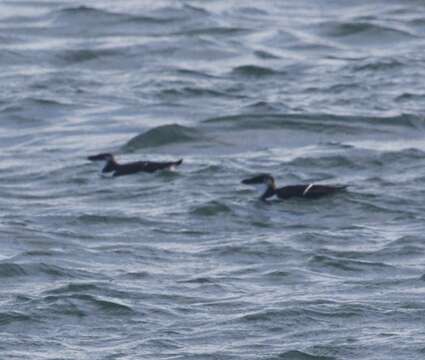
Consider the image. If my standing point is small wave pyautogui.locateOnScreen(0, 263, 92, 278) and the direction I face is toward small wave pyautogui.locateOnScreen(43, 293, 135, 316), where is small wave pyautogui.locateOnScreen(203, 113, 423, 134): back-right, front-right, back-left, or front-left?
back-left

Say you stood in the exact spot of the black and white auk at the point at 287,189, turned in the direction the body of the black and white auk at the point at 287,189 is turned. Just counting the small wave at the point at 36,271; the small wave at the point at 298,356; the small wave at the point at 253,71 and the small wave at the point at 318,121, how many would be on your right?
2

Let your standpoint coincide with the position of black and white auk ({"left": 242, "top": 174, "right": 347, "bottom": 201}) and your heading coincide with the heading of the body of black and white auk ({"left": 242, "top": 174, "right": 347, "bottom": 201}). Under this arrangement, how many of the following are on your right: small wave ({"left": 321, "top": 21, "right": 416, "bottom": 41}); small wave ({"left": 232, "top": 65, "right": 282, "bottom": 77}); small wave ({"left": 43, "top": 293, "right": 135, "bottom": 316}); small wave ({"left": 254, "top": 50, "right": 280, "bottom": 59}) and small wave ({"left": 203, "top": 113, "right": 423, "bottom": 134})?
4

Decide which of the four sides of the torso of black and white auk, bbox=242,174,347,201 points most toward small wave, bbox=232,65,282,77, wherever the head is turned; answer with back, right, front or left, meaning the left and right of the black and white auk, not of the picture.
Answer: right

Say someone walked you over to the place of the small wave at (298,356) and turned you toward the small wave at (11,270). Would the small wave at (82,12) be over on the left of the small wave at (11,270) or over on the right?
right

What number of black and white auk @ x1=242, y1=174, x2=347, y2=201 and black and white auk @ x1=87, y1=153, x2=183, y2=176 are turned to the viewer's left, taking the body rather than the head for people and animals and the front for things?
2

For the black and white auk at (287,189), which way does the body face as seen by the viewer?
to the viewer's left

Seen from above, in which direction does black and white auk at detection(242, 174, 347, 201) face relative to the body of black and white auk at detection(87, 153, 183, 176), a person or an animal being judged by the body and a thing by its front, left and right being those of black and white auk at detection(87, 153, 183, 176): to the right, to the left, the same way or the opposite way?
the same way

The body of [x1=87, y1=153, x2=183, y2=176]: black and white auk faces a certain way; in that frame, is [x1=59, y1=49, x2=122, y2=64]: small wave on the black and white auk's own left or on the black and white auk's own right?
on the black and white auk's own right

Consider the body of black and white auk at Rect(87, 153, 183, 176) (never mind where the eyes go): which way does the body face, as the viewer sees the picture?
to the viewer's left

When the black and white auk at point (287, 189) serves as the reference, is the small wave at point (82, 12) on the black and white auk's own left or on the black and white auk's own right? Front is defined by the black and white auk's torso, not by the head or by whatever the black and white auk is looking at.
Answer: on the black and white auk's own right
